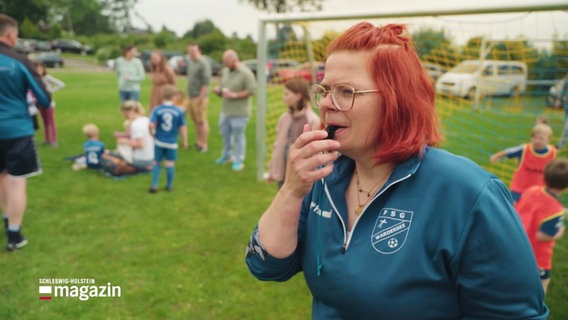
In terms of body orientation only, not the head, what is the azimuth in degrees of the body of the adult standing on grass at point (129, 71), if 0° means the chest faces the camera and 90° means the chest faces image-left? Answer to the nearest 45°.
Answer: approximately 0°

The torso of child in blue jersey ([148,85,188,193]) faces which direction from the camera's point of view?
away from the camera

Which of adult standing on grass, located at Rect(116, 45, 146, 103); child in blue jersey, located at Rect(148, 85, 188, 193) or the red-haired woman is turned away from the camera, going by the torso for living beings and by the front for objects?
the child in blue jersey

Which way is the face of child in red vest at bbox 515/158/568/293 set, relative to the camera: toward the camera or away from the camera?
away from the camera

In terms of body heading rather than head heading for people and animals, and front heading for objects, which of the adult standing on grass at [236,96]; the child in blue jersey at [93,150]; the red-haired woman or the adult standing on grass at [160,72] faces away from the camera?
the child in blue jersey

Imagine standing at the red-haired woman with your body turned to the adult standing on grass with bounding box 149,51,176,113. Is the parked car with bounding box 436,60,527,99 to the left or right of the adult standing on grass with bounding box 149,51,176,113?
right

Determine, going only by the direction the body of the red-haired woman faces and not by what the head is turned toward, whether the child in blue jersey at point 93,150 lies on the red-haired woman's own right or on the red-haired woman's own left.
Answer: on the red-haired woman's own right

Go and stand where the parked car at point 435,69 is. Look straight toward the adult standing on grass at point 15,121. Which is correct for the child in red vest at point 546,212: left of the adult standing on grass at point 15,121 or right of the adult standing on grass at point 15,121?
left

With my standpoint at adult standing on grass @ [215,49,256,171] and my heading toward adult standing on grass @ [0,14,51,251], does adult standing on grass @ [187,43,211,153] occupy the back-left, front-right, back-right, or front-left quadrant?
back-right

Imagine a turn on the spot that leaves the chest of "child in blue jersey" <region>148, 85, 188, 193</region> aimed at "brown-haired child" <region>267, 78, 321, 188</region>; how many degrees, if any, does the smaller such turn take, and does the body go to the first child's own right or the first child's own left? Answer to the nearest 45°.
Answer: approximately 135° to the first child's own right
